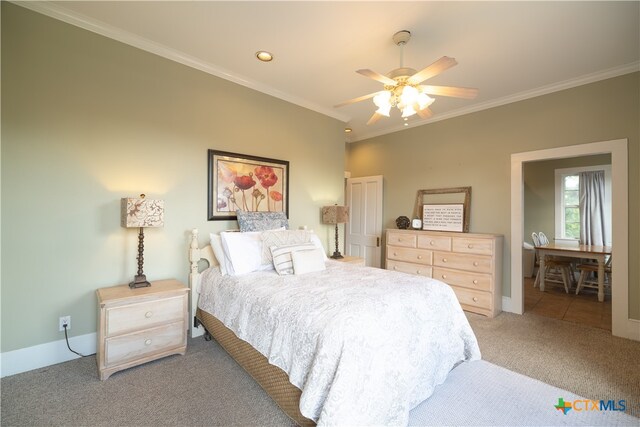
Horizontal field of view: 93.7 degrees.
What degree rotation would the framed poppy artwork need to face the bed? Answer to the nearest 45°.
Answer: approximately 45° to its right

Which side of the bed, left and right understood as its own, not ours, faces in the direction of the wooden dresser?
left

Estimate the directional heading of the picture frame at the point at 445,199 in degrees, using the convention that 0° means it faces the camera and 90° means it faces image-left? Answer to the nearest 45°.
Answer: approximately 0°

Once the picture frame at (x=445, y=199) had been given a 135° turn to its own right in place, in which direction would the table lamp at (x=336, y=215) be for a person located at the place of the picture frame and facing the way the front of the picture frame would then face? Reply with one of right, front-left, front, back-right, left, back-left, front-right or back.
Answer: left

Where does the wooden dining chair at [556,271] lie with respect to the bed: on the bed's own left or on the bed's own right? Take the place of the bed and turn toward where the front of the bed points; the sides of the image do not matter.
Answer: on the bed's own left

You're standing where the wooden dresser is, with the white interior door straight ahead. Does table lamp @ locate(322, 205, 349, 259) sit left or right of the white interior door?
left

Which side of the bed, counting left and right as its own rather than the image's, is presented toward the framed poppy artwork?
back
